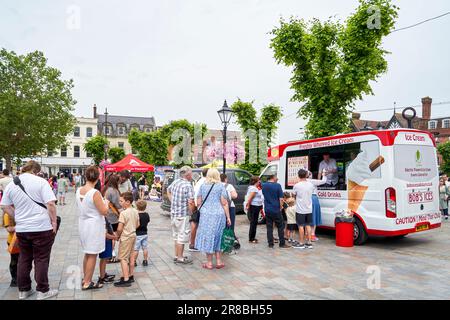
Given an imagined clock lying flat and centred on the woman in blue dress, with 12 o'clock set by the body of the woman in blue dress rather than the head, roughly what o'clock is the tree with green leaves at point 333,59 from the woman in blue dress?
The tree with green leaves is roughly at 1 o'clock from the woman in blue dress.

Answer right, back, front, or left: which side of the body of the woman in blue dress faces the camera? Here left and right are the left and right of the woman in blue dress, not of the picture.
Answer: back

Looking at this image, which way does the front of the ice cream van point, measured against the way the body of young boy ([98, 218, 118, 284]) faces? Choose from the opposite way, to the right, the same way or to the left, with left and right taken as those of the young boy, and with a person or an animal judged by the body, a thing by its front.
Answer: to the left

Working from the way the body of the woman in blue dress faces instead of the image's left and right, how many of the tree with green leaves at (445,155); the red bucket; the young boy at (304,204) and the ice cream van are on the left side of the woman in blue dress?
0

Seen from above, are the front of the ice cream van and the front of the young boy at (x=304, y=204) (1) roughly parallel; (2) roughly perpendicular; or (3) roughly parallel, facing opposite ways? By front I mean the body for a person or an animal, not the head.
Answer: roughly perpendicular

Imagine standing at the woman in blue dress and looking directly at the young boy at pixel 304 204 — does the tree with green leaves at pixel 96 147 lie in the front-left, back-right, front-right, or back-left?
front-left

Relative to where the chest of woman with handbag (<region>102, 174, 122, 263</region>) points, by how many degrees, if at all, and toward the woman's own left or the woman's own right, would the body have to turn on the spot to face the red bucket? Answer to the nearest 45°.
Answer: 0° — they already face it
